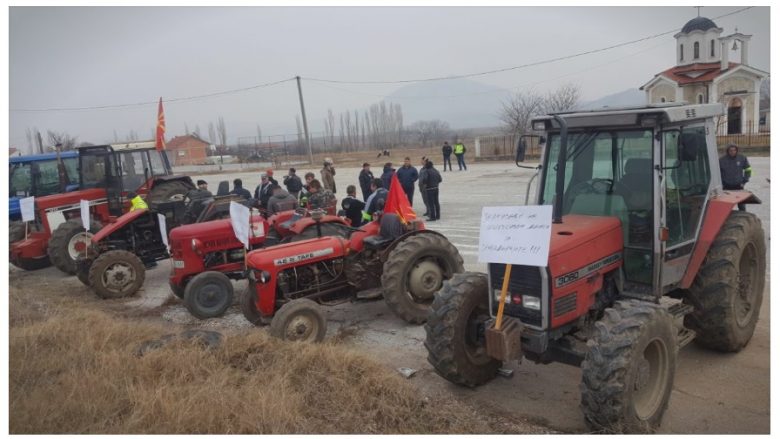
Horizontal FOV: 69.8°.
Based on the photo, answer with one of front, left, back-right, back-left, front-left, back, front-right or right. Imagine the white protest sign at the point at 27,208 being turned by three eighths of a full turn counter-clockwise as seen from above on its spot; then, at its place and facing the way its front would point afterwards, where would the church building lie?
front-right

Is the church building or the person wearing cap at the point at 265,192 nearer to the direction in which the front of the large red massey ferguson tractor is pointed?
the person wearing cap

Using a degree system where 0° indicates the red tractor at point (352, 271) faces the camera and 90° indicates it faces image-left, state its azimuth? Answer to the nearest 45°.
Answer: approximately 45°

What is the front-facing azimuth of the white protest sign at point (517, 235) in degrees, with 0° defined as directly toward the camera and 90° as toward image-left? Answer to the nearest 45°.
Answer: approximately 0°

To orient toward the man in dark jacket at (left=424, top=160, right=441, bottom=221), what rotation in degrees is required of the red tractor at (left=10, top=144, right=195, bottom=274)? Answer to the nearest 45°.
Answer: approximately 135° to its left

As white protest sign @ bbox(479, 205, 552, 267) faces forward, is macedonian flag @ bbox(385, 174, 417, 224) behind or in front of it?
behind

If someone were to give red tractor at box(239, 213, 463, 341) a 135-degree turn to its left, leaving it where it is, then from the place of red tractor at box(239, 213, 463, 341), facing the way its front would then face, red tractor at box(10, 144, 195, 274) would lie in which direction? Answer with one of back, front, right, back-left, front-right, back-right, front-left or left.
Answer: back-left
